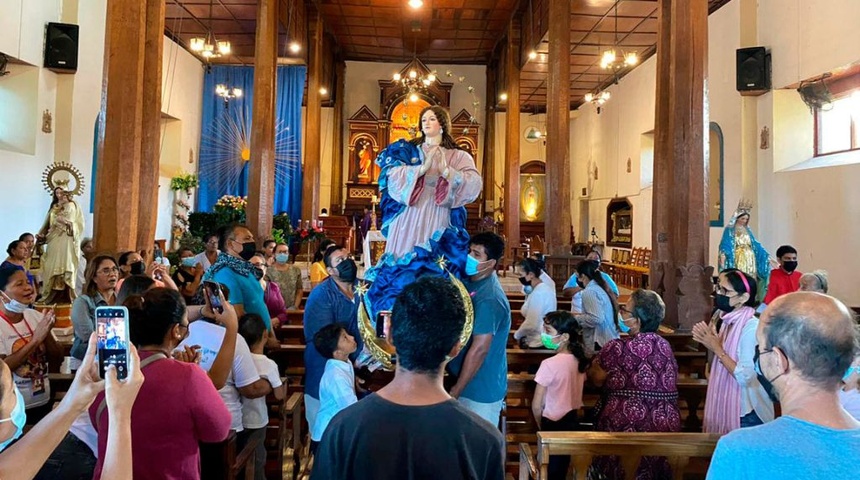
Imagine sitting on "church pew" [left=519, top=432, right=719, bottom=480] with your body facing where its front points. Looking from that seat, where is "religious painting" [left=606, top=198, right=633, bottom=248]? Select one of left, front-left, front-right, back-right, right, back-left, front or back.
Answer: front

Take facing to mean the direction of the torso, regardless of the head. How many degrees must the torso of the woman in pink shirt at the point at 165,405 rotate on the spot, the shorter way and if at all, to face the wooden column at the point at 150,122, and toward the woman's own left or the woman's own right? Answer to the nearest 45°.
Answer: approximately 45° to the woman's own left

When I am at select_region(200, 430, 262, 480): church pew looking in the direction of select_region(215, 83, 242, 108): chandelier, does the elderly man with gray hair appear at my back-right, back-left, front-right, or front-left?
back-right

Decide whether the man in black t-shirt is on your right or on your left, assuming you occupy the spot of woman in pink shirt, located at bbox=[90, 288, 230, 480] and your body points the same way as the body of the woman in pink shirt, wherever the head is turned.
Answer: on your right

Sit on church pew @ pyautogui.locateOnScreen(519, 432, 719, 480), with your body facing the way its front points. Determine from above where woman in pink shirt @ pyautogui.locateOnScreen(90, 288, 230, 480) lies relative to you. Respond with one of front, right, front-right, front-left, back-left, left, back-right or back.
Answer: back-left

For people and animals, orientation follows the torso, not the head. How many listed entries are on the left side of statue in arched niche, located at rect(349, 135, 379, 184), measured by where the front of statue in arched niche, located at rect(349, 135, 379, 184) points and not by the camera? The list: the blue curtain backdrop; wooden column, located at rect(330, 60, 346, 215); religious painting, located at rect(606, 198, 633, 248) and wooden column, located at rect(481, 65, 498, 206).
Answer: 2

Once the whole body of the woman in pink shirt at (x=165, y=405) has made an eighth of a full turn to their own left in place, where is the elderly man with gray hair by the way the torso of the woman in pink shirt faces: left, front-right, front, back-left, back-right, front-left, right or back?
back-right

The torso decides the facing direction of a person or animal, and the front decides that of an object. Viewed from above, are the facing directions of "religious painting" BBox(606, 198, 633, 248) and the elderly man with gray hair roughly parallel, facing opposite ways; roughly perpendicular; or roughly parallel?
roughly perpendicular

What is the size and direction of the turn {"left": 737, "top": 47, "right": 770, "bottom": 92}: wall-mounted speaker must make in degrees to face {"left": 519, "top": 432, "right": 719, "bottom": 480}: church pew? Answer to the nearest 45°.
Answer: approximately 45° to its left

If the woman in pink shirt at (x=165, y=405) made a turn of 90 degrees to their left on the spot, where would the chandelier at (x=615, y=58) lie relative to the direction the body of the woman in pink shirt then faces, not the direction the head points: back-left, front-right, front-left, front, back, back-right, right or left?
right

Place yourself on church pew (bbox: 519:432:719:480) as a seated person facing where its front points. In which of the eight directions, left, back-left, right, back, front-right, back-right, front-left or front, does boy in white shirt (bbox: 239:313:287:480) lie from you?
left

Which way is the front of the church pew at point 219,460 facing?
away from the camera

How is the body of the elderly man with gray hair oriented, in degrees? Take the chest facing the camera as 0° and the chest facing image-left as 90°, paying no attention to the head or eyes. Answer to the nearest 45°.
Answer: approximately 135°

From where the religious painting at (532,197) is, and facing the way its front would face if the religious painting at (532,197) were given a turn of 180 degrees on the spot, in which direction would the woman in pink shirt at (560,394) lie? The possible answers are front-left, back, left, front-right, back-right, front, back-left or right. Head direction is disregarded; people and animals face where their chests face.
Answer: back

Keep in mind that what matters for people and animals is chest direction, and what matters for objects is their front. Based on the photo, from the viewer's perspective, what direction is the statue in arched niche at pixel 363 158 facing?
toward the camera

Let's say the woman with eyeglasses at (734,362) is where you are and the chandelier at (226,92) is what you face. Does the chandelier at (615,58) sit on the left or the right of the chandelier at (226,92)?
right

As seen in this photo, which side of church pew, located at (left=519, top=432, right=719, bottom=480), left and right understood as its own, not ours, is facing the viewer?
back
